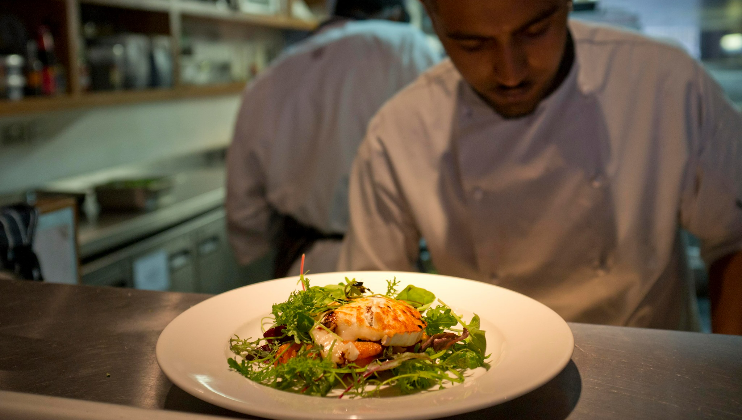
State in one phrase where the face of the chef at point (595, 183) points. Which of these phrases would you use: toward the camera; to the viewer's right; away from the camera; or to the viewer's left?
toward the camera

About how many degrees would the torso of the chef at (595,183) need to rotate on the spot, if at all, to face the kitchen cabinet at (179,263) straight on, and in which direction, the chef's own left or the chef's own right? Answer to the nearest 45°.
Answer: approximately 135° to the chef's own right

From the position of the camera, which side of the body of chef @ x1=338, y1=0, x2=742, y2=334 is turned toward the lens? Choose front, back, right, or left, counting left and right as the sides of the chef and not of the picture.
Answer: front

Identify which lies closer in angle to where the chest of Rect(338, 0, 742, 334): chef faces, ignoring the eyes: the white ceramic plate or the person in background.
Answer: the white ceramic plate

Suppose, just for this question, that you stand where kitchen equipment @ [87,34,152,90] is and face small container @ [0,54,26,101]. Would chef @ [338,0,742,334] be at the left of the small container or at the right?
left

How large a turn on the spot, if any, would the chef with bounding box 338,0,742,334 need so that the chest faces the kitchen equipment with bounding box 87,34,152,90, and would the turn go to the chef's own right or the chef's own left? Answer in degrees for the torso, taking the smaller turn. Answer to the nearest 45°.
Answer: approximately 135° to the chef's own right

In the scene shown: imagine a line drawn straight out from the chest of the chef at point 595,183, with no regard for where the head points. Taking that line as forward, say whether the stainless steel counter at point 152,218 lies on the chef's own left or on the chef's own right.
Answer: on the chef's own right

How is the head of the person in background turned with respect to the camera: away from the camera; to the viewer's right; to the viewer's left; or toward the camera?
away from the camera
